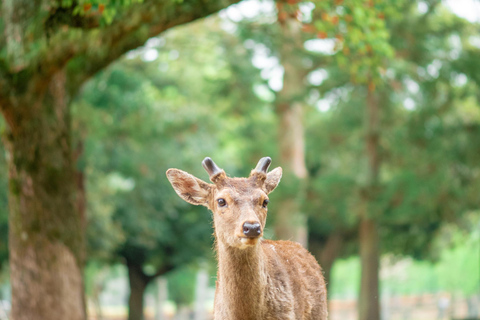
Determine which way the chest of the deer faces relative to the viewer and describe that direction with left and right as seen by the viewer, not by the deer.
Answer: facing the viewer and to the left of the viewer

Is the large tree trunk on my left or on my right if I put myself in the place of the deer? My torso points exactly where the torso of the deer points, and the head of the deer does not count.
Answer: on my right

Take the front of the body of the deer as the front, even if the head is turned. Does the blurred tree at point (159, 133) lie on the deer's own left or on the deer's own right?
on the deer's own right

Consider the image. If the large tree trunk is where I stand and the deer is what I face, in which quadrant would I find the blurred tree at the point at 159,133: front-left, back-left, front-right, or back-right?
back-left

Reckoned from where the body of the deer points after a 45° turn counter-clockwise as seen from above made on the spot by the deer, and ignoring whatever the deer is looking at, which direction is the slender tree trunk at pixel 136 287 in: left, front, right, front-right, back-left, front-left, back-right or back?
back

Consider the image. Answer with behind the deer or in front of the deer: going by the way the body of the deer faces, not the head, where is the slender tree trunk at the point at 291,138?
behind

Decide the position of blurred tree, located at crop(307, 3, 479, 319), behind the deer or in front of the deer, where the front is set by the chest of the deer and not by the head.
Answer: behind
